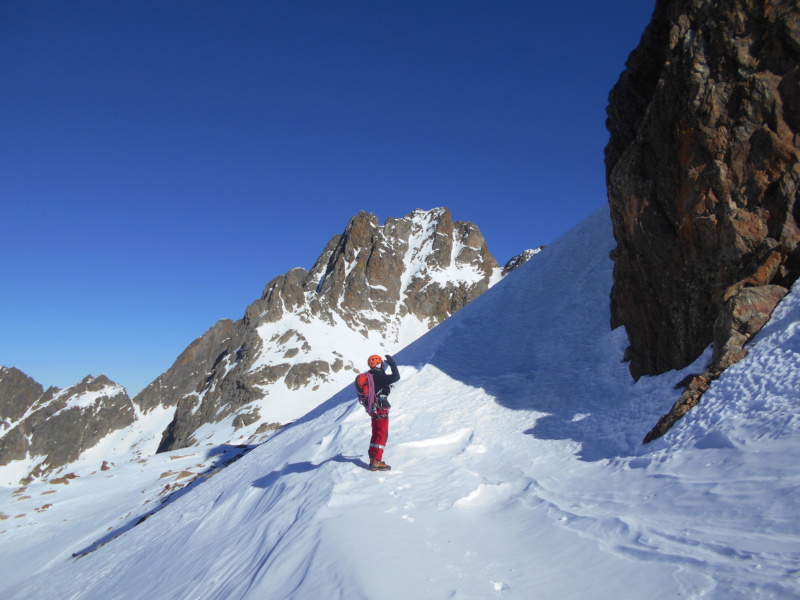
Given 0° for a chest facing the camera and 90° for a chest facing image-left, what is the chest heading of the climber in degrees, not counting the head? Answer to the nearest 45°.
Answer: approximately 270°

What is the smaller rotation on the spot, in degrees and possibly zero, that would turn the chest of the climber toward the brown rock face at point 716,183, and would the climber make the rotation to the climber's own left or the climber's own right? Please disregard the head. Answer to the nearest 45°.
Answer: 0° — they already face it
